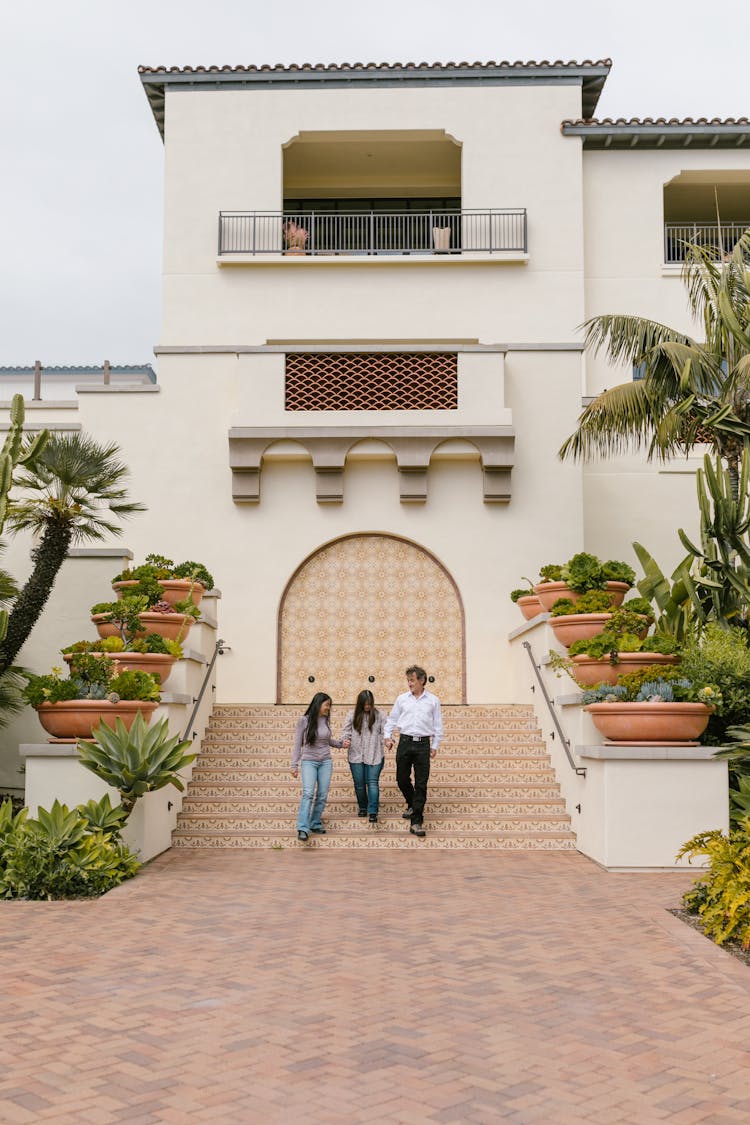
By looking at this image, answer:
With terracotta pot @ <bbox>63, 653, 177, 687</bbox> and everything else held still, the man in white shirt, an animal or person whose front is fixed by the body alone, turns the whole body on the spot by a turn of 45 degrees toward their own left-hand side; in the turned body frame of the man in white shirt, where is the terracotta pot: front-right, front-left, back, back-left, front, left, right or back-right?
back-right

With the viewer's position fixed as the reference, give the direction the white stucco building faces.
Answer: facing the viewer

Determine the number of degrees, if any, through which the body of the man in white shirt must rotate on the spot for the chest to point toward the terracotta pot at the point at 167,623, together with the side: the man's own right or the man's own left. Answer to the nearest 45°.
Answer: approximately 135° to the man's own right

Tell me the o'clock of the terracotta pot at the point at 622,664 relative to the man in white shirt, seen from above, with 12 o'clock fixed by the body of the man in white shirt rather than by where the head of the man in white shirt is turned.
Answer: The terracotta pot is roughly at 9 o'clock from the man in white shirt.

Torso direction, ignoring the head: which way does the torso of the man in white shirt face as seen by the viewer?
toward the camera

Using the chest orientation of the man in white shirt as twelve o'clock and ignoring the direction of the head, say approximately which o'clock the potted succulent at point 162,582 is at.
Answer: The potted succulent is roughly at 4 o'clock from the man in white shirt.

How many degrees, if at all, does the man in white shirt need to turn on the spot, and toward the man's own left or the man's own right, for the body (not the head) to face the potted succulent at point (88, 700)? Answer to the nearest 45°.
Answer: approximately 90° to the man's own right

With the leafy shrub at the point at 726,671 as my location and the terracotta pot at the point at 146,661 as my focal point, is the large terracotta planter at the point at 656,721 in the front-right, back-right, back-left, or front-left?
front-left

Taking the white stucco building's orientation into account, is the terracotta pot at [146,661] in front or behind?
in front

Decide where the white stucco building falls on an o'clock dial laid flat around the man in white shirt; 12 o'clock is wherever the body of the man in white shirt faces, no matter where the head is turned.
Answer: The white stucco building is roughly at 6 o'clock from the man in white shirt.

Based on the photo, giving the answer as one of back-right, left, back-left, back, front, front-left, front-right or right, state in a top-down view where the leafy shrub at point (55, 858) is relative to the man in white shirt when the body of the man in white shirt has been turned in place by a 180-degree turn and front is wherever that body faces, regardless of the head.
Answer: back-left

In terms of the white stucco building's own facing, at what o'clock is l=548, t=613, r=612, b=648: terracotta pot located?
The terracotta pot is roughly at 11 o'clock from the white stucco building.

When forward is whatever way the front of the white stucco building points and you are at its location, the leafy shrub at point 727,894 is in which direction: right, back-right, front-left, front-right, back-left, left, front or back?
front

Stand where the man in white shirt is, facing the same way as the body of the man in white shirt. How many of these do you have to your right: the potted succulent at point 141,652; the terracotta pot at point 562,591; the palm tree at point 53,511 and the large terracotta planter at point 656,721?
2

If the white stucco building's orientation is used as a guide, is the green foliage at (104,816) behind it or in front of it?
in front

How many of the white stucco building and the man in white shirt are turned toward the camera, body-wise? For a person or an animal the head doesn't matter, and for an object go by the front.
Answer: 2

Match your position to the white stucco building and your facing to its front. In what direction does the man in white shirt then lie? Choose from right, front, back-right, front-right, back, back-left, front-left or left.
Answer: front
